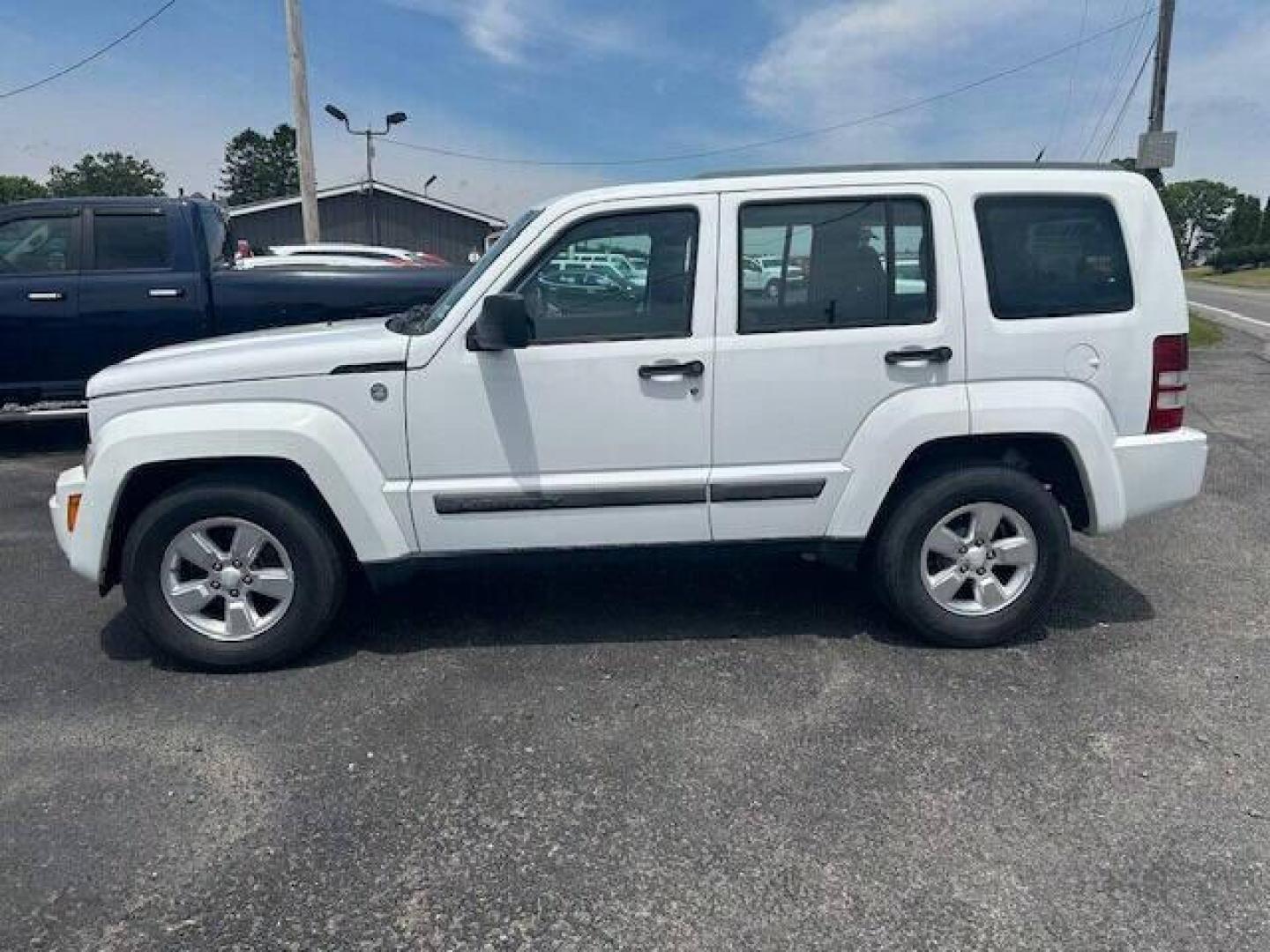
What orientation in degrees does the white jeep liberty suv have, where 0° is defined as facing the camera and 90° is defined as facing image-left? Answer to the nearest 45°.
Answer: approximately 90°

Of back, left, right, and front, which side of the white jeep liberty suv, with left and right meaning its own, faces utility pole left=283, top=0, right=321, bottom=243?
right

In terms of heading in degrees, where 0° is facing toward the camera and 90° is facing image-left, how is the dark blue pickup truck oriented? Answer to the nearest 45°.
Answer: approximately 90°

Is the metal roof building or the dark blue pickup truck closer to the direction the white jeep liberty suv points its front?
the dark blue pickup truck

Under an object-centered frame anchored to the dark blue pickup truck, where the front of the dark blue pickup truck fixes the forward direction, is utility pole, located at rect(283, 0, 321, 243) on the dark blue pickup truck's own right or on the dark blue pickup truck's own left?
on the dark blue pickup truck's own right

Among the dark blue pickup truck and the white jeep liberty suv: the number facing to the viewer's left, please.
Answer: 2

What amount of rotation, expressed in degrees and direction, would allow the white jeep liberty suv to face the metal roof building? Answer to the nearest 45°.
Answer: approximately 90° to its right

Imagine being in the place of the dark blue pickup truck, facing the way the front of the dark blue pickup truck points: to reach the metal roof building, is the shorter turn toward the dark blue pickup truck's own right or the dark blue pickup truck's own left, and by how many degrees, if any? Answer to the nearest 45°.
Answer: approximately 90° to the dark blue pickup truck's own right

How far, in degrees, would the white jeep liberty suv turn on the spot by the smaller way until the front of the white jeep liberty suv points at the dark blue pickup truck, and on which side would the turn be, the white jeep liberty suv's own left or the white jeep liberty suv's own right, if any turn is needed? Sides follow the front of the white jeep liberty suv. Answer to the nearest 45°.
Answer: approximately 45° to the white jeep liberty suv's own right
